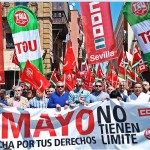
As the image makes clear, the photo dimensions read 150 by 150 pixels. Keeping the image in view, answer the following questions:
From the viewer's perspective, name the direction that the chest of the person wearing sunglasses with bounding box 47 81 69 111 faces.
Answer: toward the camera

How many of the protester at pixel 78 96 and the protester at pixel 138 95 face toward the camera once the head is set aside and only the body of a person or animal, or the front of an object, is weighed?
2

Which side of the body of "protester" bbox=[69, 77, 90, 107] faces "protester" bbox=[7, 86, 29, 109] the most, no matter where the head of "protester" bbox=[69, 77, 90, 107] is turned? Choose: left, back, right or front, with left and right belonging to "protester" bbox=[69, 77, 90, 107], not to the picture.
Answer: right

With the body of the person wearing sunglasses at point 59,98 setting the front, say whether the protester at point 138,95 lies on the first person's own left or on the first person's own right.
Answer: on the first person's own left

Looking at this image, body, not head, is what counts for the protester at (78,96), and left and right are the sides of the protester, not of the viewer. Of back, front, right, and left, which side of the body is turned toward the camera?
front

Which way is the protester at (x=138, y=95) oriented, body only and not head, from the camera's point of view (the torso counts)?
toward the camera
